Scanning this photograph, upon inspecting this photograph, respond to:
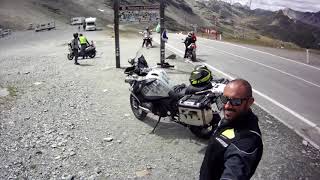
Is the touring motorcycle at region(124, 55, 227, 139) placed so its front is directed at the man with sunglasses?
no

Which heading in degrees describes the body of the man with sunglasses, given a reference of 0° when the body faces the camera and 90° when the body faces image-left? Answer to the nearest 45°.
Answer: approximately 45°

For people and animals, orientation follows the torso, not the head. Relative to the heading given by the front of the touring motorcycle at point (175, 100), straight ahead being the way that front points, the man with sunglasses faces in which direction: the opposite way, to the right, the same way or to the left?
to the left

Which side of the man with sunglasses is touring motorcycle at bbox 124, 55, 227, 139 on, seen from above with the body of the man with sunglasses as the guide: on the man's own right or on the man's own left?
on the man's own right

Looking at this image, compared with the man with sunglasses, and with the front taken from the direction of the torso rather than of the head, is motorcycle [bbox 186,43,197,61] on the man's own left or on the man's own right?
on the man's own right

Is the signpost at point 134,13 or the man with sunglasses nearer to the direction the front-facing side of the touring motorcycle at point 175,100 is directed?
the signpost

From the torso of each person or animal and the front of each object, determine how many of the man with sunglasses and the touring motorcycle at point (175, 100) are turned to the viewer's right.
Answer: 0

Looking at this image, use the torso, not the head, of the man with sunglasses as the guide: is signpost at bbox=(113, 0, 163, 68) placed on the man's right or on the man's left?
on the man's right

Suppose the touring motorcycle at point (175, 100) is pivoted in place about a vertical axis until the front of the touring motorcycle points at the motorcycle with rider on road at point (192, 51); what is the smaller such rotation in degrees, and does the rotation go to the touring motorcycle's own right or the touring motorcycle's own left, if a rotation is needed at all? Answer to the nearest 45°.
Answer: approximately 45° to the touring motorcycle's own right

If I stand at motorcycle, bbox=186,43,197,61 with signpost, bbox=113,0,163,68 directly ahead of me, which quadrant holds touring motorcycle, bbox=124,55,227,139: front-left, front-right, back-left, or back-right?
front-left

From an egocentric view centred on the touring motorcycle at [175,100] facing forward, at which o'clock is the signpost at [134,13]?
The signpost is roughly at 1 o'clock from the touring motorcycle.

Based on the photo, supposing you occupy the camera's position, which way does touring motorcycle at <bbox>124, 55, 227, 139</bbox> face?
facing away from the viewer and to the left of the viewer

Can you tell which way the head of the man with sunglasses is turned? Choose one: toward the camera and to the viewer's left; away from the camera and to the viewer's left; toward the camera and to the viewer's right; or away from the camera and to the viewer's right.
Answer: toward the camera and to the viewer's left
